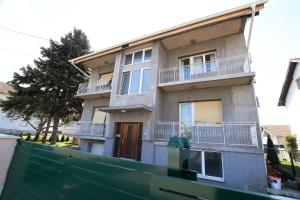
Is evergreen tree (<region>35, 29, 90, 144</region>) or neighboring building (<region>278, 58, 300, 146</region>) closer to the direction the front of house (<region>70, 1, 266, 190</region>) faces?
the evergreen tree

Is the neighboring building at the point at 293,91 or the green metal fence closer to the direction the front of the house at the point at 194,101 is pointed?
the green metal fence

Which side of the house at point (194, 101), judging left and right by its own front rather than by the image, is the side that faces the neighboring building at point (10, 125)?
right

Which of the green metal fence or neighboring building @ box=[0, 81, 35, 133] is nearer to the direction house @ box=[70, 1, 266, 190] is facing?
the green metal fence

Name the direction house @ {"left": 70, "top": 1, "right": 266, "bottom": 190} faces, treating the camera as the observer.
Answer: facing the viewer and to the left of the viewer

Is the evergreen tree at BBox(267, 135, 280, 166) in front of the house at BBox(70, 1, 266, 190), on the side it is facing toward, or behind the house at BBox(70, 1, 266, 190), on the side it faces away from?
behind

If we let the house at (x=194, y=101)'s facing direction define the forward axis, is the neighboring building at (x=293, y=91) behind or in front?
behind

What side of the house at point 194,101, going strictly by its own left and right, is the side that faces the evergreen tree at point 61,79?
right
